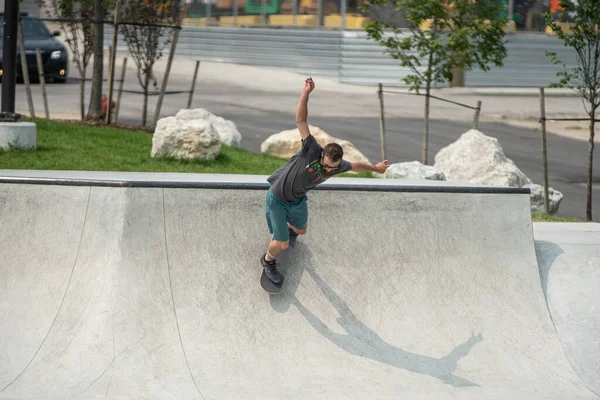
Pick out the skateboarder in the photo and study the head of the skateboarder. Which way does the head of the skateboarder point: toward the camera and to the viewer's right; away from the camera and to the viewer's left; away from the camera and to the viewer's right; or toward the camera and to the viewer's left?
toward the camera and to the viewer's right

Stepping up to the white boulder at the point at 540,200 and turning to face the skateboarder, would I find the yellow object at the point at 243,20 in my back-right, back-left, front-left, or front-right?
back-right

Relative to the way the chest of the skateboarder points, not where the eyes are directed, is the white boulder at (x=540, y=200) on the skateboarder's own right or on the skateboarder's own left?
on the skateboarder's own left

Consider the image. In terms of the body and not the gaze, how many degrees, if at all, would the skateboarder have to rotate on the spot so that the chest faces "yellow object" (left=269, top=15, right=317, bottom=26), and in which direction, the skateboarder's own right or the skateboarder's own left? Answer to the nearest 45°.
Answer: approximately 135° to the skateboarder's own left

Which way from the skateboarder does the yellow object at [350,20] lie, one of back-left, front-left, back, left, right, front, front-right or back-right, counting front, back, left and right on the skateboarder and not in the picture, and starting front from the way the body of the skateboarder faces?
back-left

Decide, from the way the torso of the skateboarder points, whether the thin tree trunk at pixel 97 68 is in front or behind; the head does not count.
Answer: behind

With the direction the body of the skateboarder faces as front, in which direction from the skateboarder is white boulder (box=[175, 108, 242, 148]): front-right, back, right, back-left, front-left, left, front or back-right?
back-left

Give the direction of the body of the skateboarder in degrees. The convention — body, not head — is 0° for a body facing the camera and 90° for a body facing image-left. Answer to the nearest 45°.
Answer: approximately 315°
